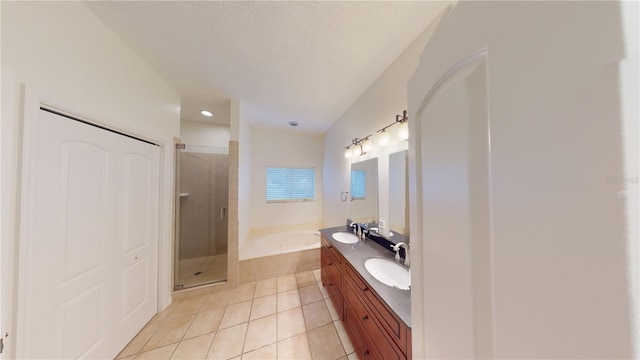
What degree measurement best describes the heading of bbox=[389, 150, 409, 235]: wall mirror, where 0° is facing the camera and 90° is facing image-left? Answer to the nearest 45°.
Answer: approximately 45°

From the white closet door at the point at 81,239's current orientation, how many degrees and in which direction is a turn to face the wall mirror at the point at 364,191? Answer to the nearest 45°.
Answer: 0° — it already faces it

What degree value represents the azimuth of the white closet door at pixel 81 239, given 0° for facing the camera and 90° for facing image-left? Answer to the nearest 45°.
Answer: approximately 315°

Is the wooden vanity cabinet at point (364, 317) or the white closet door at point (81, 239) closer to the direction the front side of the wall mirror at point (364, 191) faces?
the white closet door

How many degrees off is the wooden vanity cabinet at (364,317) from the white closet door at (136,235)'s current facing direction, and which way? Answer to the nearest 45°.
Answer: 0° — it already faces it

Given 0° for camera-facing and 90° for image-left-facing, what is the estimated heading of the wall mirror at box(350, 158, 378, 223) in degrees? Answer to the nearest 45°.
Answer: approximately 45°

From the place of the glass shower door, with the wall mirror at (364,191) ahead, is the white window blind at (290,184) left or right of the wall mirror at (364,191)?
left

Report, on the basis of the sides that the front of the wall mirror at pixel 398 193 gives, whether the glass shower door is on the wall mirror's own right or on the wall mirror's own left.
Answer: on the wall mirror's own right

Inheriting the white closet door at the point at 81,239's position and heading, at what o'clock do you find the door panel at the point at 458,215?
The door panel is roughly at 1 o'clock from the white closet door.
